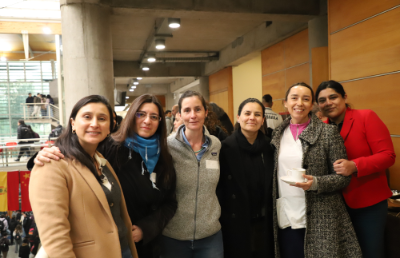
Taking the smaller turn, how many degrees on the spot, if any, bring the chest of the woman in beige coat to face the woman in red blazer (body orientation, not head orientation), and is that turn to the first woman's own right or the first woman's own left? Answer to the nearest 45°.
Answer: approximately 45° to the first woman's own left

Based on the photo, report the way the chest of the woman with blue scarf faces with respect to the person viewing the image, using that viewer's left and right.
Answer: facing the viewer

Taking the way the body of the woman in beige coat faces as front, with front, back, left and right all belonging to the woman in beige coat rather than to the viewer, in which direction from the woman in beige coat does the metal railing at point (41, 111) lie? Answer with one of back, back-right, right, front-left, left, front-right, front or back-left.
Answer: back-left

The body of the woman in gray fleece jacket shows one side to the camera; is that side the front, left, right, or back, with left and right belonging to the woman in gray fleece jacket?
front

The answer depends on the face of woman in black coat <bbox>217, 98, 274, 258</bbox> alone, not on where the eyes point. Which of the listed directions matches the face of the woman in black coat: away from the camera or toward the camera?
toward the camera

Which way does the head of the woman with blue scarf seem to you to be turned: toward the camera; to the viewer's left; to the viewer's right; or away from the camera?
toward the camera

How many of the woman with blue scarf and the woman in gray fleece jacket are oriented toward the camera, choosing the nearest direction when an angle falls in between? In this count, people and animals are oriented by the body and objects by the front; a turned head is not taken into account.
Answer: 2

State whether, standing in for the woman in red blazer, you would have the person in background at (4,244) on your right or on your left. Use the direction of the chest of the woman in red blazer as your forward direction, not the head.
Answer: on your right

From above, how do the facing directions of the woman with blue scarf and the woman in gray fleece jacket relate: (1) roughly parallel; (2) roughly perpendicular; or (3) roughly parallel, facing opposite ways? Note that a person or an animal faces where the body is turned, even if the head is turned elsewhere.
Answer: roughly parallel

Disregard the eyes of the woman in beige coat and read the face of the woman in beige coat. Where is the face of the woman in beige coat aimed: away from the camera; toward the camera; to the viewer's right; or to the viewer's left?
toward the camera

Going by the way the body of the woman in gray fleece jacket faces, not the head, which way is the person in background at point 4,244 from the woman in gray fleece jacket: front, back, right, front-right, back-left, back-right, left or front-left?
back-right

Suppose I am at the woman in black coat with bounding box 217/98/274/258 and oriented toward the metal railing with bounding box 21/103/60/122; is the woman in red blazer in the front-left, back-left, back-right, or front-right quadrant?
back-right

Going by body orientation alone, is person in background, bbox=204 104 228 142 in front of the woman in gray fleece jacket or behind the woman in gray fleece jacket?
behind
